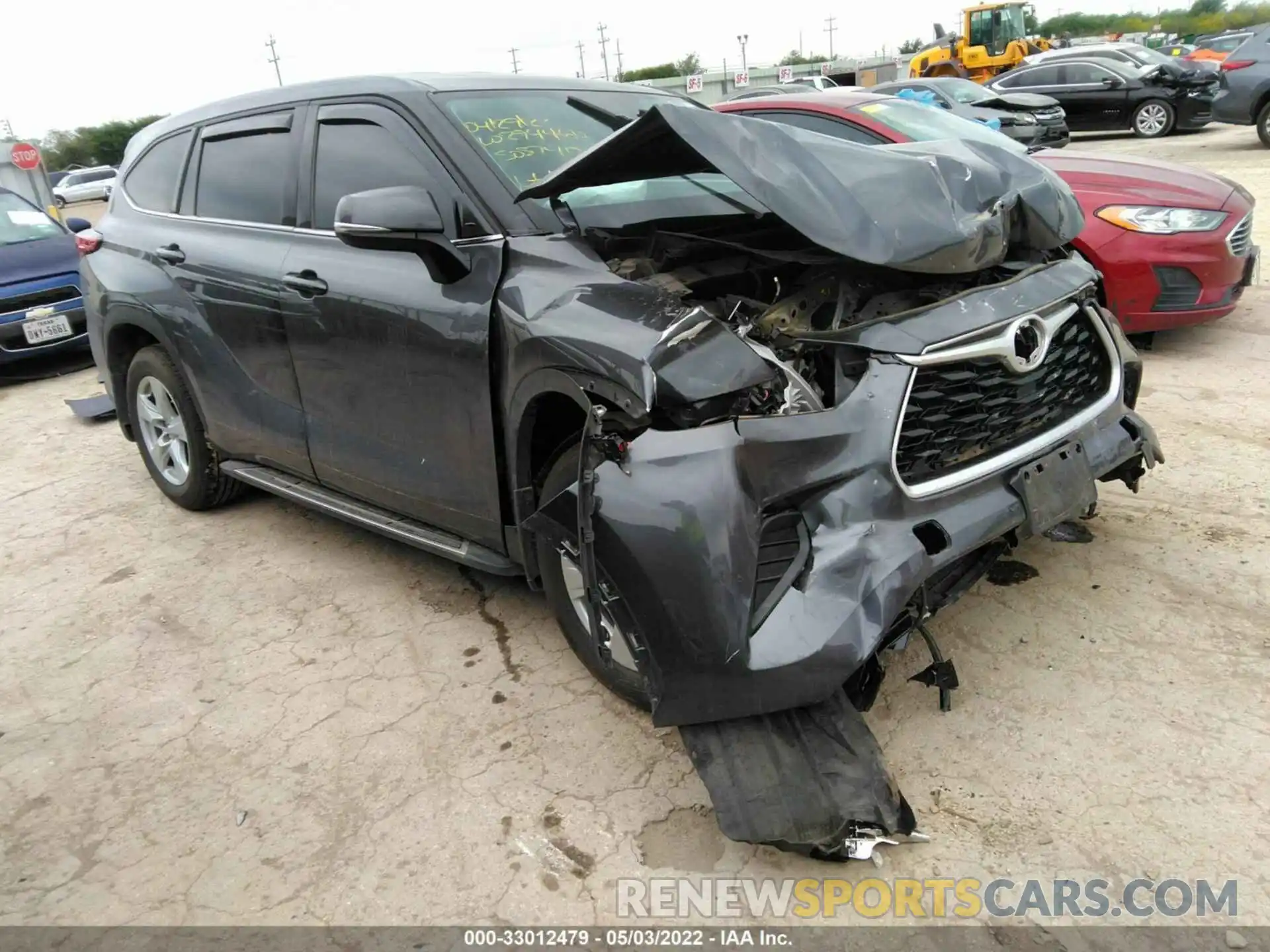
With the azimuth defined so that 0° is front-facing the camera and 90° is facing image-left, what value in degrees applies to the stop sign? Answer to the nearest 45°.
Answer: approximately 0°

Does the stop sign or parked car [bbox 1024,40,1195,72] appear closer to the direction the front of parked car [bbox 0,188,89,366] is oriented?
the parked car

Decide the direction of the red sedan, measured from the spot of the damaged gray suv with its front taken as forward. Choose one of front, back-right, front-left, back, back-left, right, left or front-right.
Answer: left

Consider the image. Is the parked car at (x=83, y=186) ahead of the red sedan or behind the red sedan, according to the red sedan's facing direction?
behind

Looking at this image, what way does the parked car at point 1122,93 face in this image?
to the viewer's right

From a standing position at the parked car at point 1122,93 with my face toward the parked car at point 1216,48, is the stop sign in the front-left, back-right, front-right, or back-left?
back-left

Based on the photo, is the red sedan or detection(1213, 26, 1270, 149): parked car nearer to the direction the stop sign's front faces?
the red sedan

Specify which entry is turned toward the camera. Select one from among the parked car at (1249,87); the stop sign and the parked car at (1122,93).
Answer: the stop sign

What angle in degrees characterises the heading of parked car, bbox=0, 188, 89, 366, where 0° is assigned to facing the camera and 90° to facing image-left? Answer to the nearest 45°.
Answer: approximately 315°
